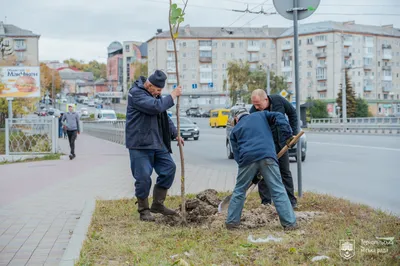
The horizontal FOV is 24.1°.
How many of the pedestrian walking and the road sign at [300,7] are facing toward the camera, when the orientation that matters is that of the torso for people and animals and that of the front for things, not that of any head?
1

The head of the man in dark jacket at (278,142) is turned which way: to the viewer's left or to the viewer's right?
to the viewer's left

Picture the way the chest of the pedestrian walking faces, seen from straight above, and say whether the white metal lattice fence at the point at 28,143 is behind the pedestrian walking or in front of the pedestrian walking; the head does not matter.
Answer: behind

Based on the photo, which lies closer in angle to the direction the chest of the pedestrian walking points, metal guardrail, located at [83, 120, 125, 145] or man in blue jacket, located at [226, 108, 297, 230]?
the man in blue jacket

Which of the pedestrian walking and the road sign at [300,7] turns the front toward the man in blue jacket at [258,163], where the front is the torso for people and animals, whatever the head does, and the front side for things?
the pedestrian walking

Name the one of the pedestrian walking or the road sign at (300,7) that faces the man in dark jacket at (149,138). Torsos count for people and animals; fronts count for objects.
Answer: the pedestrian walking

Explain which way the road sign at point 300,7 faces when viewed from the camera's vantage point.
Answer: facing away from the viewer

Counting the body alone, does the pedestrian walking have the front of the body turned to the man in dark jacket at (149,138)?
yes
